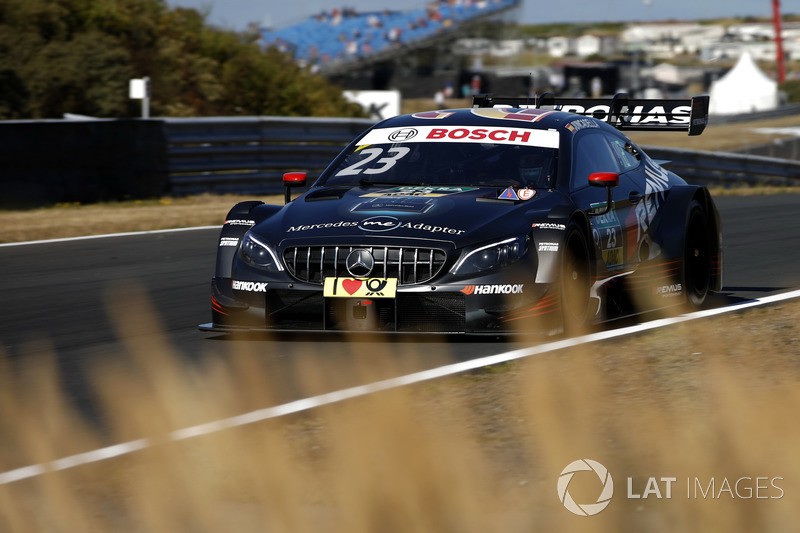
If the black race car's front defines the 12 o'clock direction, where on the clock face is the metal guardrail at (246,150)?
The metal guardrail is roughly at 4 o'clock from the black race car.

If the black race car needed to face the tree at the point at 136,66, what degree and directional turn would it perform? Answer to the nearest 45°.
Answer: approximately 135° to its right

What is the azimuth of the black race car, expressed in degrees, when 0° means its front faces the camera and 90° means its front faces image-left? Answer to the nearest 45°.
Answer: approximately 45°

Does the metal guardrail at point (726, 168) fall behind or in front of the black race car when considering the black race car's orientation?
behind
